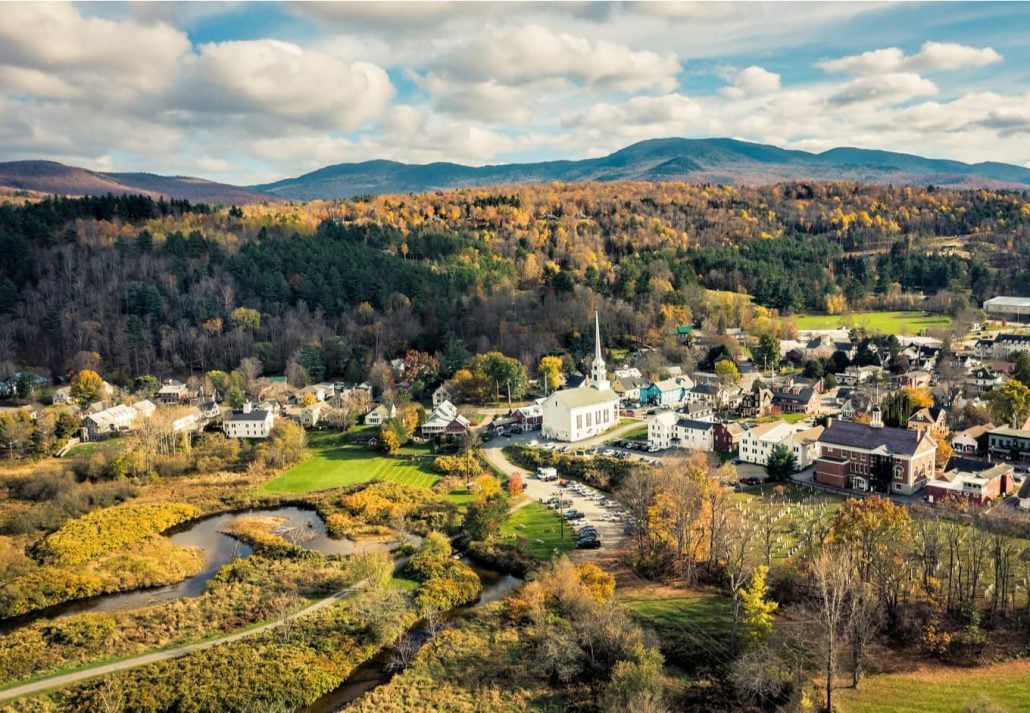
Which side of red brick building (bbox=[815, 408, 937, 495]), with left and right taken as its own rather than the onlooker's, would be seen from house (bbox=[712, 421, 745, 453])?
right

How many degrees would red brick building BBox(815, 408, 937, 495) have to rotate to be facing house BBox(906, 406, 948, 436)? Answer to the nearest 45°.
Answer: approximately 135° to its right

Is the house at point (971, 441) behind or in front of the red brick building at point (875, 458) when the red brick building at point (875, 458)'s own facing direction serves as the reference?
behind

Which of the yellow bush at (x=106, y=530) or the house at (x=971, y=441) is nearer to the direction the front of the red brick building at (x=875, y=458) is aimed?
the yellow bush

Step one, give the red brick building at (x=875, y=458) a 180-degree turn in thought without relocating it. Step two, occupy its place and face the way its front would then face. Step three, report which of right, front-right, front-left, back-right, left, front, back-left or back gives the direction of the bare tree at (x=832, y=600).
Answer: back-right

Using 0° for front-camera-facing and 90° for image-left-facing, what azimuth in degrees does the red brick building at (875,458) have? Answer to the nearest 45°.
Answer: approximately 45°
